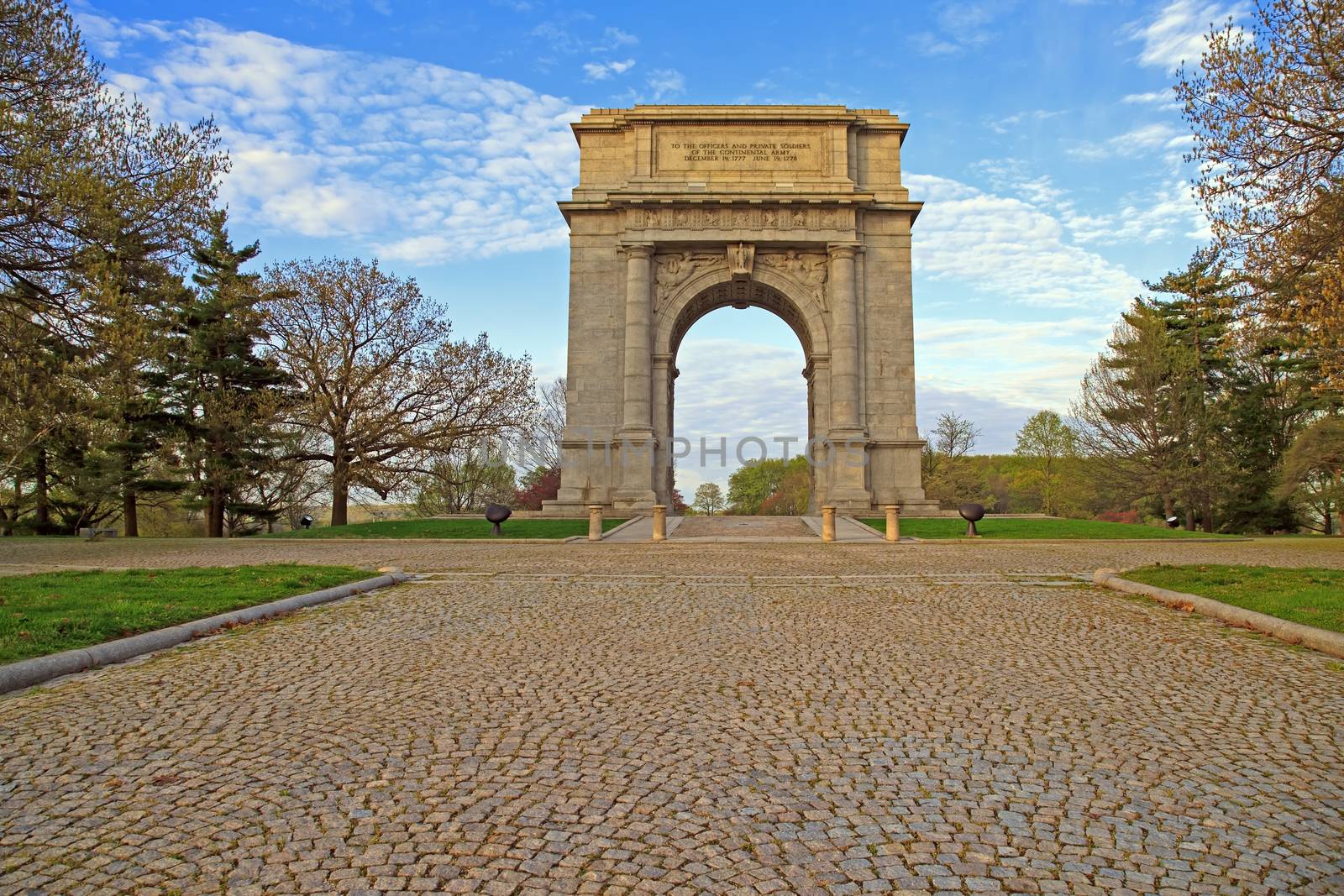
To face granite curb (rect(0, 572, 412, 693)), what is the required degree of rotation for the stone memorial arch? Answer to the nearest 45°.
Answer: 0° — it already faces it

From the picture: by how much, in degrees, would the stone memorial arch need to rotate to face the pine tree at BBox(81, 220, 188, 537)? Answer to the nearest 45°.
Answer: approximately 45° to its right

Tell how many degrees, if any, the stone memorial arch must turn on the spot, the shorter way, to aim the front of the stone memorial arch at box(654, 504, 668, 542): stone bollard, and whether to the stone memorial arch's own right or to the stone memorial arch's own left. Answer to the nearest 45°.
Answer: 0° — it already faces it

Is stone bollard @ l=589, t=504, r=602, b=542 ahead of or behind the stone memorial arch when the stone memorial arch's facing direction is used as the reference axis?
ahead

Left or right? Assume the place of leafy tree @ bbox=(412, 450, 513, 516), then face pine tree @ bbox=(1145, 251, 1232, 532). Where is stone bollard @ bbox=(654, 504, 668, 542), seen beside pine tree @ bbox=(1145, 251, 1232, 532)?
right

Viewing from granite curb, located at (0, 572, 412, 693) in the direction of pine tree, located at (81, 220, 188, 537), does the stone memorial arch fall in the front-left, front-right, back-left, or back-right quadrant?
front-right

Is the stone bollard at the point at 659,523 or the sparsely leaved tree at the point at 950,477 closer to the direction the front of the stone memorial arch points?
the stone bollard

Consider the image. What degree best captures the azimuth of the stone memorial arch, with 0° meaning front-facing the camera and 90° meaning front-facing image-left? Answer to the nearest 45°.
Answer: approximately 0°

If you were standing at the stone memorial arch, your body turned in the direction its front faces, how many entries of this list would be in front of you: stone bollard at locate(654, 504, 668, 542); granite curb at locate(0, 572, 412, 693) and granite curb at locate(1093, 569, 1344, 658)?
3

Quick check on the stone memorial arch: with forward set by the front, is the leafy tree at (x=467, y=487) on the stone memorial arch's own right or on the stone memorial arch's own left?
on the stone memorial arch's own right

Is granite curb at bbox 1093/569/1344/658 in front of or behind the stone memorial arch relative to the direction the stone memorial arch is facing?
in front

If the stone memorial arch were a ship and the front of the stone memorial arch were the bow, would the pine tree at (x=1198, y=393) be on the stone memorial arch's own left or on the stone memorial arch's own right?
on the stone memorial arch's own left

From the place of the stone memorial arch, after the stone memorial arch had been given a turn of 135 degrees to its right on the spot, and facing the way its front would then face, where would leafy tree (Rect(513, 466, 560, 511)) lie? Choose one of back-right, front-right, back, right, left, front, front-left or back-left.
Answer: front

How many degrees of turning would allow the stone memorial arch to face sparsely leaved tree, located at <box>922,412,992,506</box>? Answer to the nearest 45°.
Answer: approximately 135° to its left
